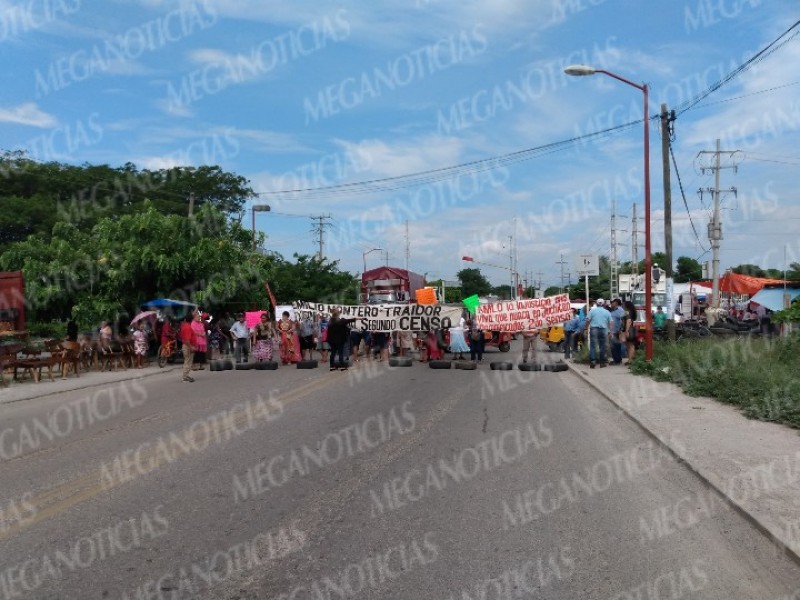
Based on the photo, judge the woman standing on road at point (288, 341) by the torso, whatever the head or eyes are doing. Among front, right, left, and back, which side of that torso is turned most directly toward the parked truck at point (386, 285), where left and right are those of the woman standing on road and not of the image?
back

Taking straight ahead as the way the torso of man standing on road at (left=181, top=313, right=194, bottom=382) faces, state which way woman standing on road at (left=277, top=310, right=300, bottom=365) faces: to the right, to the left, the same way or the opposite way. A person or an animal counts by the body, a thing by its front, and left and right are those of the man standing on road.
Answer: to the right

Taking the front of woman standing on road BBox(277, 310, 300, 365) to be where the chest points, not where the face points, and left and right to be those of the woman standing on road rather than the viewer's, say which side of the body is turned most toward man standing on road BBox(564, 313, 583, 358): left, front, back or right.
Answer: left

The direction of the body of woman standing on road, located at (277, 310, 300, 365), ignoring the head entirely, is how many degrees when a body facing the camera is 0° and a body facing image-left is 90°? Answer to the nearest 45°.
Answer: approximately 0°

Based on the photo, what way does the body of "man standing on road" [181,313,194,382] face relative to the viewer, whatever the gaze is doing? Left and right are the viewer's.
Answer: facing to the right of the viewer
